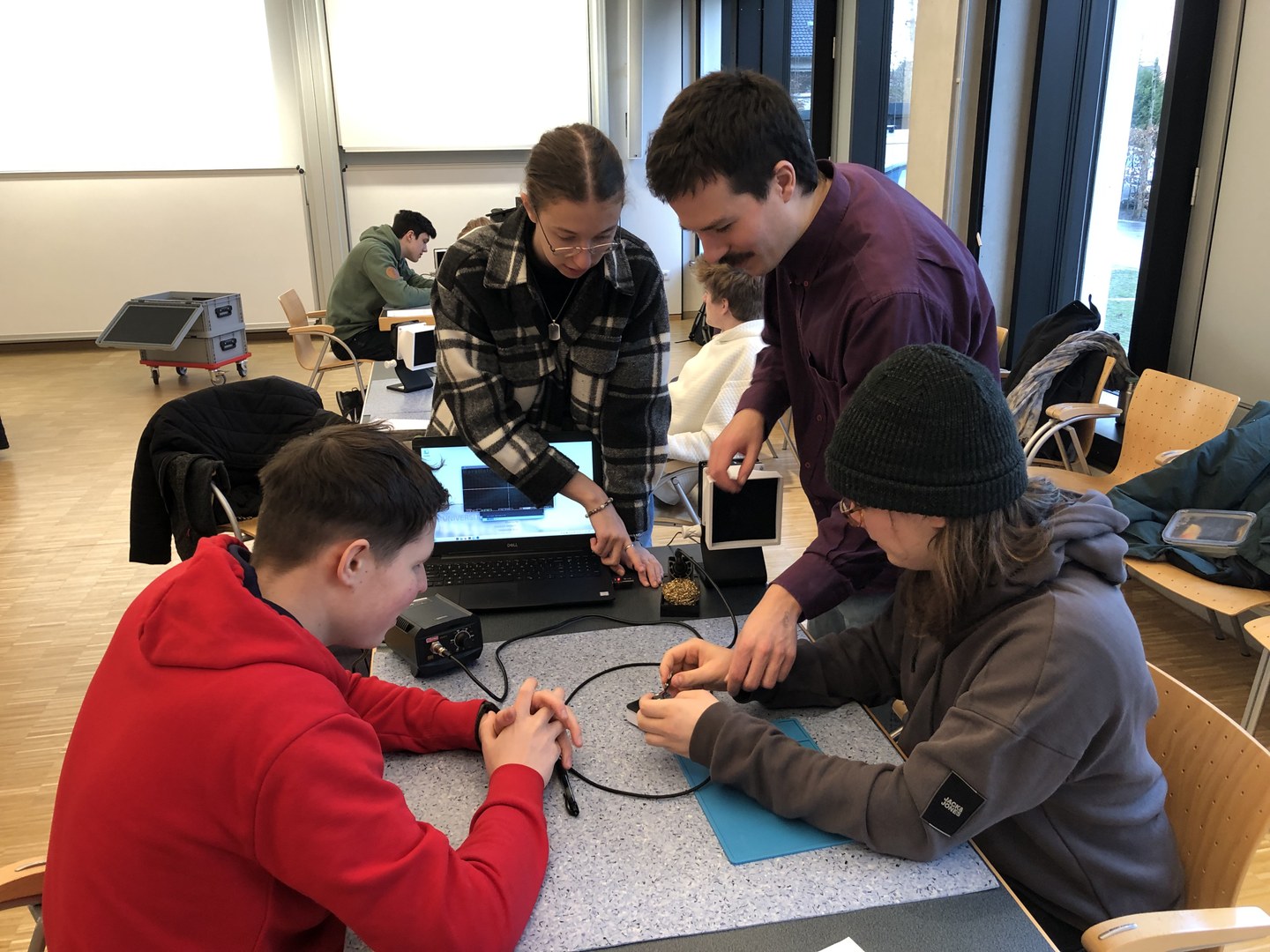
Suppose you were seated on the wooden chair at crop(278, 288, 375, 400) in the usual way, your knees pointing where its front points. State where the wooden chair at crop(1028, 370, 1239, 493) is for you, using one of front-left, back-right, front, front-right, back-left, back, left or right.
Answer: front-right

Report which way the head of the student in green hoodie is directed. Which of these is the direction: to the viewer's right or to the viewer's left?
to the viewer's right

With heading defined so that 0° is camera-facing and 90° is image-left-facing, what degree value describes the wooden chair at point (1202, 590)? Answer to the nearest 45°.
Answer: approximately 45°

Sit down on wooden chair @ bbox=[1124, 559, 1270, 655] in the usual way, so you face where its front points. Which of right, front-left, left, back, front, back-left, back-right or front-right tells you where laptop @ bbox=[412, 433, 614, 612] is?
front

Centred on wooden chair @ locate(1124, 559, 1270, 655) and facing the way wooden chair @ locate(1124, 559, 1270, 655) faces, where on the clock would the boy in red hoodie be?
The boy in red hoodie is roughly at 11 o'clock from the wooden chair.

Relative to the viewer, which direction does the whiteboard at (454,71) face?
toward the camera

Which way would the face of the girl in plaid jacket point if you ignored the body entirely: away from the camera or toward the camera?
toward the camera

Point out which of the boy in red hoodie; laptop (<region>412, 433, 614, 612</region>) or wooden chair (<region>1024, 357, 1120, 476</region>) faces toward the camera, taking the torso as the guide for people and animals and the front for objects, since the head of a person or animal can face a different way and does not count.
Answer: the laptop

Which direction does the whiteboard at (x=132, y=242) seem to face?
toward the camera

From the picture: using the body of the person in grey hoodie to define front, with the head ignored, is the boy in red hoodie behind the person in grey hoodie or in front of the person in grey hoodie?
in front

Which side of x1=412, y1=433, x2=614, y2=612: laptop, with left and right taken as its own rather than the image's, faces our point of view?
front

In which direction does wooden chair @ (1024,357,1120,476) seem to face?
to the viewer's left

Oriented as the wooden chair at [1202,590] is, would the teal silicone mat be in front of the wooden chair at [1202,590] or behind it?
in front

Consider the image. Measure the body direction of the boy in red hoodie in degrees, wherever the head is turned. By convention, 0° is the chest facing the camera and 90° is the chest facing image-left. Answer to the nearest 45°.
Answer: approximately 225°

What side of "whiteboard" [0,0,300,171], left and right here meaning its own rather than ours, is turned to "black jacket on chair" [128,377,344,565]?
front

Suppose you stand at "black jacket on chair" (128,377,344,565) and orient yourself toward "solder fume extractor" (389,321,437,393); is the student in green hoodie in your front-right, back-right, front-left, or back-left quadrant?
front-left

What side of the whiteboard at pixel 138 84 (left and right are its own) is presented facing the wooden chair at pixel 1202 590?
front

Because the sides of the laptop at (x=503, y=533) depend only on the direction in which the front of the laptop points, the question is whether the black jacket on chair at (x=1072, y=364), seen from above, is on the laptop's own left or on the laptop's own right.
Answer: on the laptop's own left

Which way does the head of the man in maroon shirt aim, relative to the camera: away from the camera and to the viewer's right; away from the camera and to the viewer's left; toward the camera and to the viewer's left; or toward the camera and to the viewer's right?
toward the camera and to the viewer's left

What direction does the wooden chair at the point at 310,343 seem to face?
to the viewer's right
